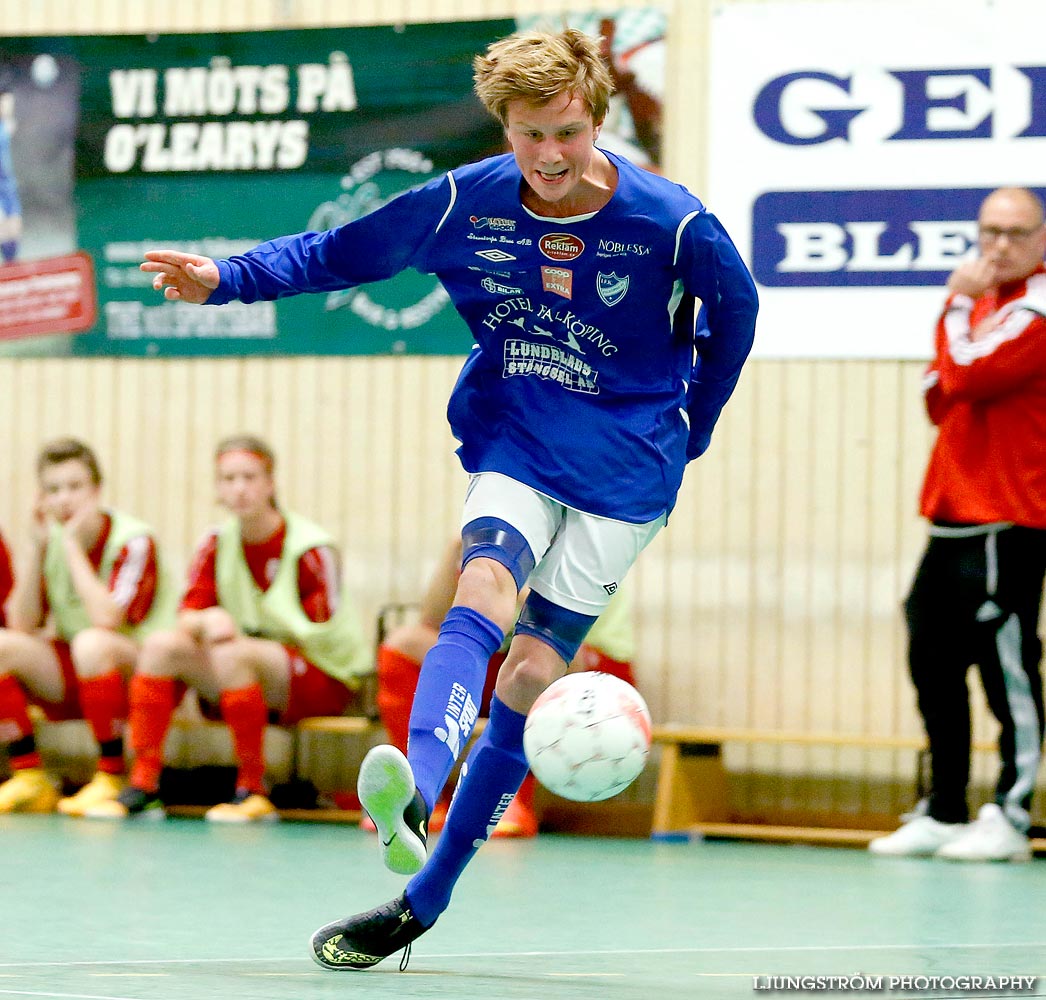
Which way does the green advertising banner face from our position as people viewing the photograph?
facing the viewer

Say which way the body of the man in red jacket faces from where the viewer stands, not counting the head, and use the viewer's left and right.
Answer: facing the viewer and to the left of the viewer

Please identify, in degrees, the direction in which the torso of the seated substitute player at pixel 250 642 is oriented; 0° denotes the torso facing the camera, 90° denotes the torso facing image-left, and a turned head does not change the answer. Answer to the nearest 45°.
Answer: approximately 45°

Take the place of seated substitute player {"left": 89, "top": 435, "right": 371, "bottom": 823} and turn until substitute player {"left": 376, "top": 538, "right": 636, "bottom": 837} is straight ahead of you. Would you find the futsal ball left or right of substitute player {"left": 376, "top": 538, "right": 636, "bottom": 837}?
right

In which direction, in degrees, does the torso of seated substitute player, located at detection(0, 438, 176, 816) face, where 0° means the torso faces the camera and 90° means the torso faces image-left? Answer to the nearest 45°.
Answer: approximately 45°

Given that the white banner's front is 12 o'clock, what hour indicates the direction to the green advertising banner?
The green advertising banner is roughly at 3 o'clock from the white banner.

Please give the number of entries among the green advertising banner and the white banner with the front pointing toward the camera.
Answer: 2

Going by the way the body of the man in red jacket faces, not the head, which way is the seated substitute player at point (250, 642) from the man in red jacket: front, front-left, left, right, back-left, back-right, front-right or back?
front-right

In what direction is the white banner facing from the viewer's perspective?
toward the camera
